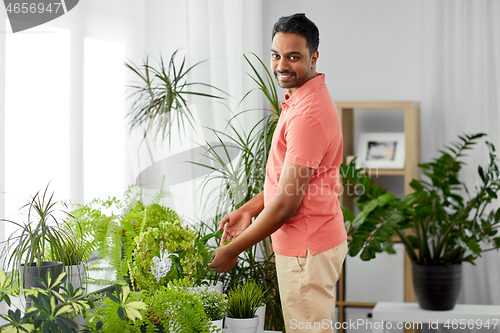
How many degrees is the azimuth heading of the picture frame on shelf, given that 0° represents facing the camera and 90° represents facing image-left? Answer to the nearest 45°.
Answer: approximately 0°

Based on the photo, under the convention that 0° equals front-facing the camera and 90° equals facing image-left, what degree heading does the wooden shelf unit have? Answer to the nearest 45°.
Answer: approximately 0°

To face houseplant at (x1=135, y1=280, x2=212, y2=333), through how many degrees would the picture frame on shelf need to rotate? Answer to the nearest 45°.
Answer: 0° — it already faces it

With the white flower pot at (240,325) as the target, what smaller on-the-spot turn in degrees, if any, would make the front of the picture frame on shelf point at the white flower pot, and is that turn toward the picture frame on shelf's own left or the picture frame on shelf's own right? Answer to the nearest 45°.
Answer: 0° — it already faces it
